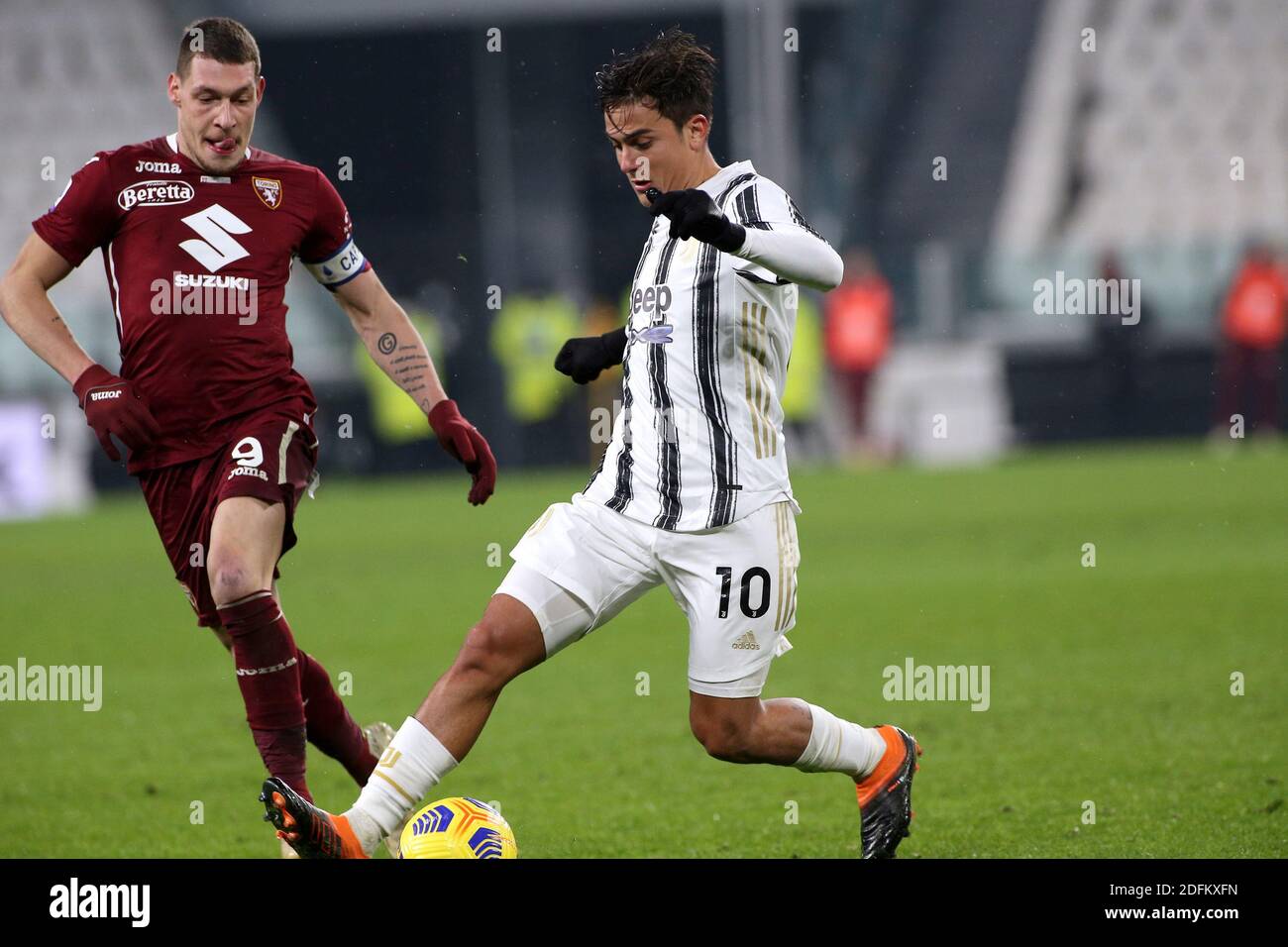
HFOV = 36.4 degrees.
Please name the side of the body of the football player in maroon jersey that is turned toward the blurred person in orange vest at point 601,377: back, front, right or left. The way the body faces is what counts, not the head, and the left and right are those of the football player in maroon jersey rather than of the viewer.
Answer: back

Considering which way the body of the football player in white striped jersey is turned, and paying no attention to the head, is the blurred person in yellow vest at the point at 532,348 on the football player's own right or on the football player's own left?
on the football player's own right

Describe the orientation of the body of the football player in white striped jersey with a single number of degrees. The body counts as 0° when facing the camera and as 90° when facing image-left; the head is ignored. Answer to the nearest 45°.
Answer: approximately 45°

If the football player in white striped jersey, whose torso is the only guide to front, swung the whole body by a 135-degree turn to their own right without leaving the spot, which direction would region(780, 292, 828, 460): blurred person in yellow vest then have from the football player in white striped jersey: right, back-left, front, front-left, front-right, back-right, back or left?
front

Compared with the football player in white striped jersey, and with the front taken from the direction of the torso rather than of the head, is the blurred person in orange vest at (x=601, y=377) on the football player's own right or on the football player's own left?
on the football player's own right

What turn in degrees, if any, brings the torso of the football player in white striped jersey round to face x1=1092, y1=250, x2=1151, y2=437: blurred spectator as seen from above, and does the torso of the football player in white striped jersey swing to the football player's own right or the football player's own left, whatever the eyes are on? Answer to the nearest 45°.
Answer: approximately 135° to the football player's own right

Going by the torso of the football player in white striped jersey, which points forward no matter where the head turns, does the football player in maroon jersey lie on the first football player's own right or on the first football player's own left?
on the first football player's own right

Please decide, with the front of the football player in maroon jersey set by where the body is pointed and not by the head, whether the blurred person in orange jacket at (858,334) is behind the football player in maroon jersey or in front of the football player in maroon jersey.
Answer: behind

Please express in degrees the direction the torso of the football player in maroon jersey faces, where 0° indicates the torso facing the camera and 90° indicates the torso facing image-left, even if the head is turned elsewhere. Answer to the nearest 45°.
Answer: approximately 0°

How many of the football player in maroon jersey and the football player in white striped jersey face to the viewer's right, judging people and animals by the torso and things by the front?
0

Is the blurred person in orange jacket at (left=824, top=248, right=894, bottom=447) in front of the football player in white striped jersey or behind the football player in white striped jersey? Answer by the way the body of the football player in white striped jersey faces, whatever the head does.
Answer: behind
